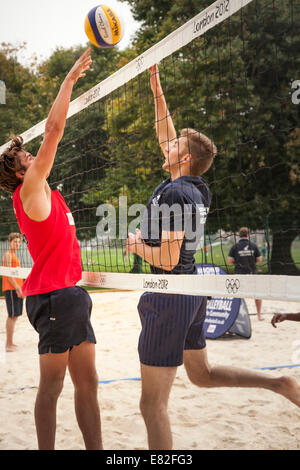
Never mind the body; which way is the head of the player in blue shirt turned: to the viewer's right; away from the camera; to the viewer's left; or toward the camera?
to the viewer's left

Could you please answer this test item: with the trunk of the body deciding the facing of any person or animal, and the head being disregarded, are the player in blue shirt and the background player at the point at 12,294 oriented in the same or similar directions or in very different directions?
very different directions

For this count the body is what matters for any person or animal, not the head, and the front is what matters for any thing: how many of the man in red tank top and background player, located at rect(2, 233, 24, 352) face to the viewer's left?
0

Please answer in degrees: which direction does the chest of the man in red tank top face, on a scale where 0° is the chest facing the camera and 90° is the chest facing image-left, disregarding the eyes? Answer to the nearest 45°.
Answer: approximately 270°

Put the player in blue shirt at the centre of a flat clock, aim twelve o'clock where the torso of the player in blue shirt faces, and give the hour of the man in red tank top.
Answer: The man in red tank top is roughly at 12 o'clock from the player in blue shirt.

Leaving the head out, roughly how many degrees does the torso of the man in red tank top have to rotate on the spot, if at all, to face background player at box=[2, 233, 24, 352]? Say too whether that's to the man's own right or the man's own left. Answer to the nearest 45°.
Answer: approximately 90° to the man's own left

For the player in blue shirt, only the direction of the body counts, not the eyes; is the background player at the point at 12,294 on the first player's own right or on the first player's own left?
on the first player's own right

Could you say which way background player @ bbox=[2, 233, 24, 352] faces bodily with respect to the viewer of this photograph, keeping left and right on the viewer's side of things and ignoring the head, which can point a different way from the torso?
facing the viewer and to the right of the viewer

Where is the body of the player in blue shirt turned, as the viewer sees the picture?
to the viewer's left

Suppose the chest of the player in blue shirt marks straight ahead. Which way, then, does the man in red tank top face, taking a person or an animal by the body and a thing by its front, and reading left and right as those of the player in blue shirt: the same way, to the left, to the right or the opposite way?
the opposite way
